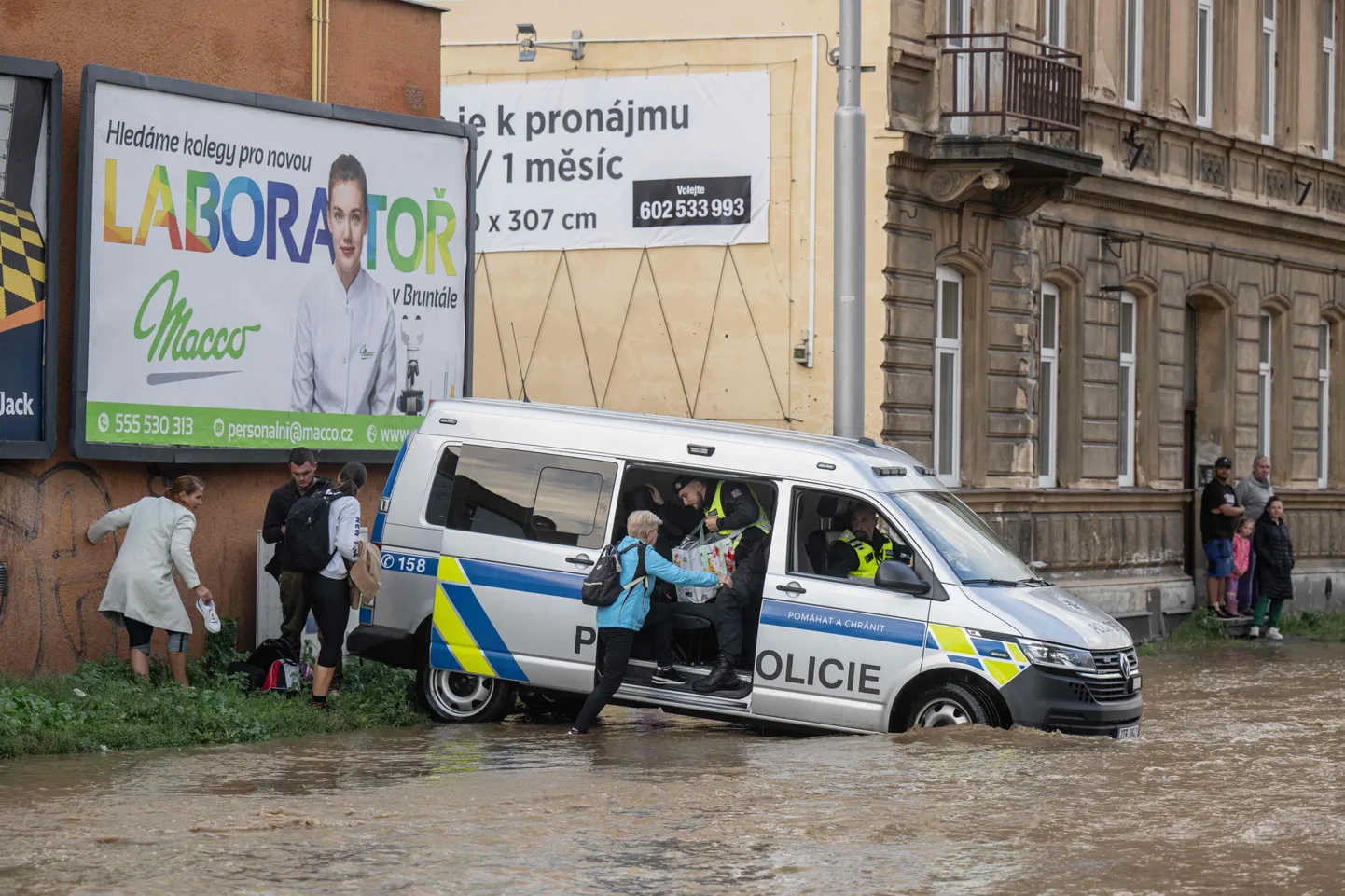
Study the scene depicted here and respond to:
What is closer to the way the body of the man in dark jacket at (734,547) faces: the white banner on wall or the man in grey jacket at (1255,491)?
the white banner on wall

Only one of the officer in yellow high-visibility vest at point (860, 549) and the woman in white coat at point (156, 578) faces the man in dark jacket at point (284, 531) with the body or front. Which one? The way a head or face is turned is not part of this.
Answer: the woman in white coat

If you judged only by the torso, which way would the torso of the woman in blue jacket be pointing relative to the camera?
to the viewer's right

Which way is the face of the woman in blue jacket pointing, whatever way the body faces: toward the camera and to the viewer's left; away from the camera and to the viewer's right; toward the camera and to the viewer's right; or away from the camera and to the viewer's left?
away from the camera and to the viewer's right

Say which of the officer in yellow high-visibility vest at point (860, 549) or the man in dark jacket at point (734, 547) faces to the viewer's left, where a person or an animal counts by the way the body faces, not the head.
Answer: the man in dark jacket

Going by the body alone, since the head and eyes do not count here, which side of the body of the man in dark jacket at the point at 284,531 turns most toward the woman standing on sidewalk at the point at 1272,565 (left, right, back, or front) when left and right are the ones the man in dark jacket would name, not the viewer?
left

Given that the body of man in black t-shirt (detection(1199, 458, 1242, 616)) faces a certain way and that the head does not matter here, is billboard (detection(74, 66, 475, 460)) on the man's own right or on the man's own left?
on the man's own right

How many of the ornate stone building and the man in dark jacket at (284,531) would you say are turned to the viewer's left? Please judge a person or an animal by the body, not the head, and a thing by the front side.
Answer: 0

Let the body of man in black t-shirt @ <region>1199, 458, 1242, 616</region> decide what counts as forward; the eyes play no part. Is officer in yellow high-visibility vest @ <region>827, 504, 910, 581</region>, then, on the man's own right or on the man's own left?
on the man's own right

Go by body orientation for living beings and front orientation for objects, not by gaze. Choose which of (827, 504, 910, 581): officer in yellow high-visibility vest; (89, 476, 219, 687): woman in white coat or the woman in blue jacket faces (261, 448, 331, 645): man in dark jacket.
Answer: the woman in white coat

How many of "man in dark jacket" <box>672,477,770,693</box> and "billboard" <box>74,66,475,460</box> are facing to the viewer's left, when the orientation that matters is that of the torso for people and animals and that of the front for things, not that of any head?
1

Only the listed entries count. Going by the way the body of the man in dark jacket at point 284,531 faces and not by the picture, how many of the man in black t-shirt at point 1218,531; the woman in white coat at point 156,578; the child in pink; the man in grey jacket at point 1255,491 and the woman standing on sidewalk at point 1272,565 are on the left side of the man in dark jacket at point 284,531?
4

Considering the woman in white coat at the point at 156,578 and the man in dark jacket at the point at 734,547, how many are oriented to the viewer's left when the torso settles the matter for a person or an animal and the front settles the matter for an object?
1

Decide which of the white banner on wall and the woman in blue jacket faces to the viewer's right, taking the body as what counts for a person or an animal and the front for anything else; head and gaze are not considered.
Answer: the woman in blue jacket

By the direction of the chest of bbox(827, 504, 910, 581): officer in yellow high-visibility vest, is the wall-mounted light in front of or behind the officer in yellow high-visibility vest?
behind

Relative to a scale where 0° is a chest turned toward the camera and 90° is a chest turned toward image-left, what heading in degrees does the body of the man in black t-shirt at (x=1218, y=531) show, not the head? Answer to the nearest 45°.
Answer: approximately 315°
